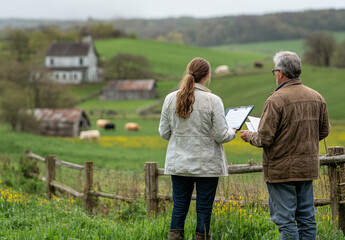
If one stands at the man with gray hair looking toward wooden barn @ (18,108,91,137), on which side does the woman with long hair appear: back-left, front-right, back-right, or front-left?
front-left

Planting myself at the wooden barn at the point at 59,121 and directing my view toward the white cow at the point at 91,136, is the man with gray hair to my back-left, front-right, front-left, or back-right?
front-right

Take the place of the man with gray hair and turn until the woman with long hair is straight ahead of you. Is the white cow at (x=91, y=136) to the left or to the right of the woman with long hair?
right

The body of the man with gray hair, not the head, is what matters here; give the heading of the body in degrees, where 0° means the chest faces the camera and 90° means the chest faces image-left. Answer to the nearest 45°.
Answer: approximately 135°

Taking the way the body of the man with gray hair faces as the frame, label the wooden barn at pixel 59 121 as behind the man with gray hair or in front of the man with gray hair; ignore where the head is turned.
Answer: in front

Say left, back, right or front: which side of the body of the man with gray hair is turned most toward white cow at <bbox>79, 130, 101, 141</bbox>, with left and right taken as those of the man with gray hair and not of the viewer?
front

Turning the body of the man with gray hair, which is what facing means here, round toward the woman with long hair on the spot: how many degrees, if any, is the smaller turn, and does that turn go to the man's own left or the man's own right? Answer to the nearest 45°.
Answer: approximately 45° to the man's own left
